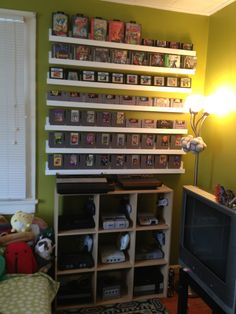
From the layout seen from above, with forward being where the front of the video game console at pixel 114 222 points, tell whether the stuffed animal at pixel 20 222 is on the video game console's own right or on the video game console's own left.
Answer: on the video game console's own right

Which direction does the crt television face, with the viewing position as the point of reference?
facing the viewer and to the left of the viewer

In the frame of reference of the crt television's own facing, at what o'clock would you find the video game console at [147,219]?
The video game console is roughly at 3 o'clock from the crt television.

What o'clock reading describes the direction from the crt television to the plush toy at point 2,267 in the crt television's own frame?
The plush toy is roughly at 1 o'clock from the crt television.

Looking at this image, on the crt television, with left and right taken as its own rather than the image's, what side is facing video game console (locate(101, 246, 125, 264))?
right

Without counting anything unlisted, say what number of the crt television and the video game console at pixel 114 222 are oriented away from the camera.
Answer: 0

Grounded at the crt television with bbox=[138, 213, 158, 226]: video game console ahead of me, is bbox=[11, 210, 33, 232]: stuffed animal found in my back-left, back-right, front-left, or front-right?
front-left

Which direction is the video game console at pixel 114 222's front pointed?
toward the camera
